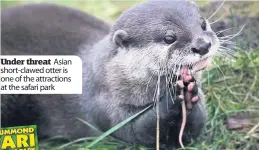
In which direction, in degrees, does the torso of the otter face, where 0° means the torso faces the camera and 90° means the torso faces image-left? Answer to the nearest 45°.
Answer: approximately 315°
